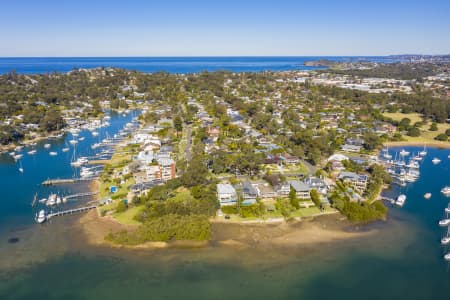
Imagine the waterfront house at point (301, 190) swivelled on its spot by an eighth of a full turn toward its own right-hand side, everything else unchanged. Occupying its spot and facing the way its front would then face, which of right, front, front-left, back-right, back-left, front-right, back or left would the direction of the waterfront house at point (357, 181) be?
back

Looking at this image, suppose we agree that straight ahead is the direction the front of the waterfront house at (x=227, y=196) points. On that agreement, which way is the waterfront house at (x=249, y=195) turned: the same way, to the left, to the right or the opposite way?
the same way

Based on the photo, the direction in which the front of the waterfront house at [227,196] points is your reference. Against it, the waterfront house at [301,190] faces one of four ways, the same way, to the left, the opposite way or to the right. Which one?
the same way

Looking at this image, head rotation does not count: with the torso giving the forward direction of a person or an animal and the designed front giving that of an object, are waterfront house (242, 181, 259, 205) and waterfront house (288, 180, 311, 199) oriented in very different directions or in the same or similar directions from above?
same or similar directions

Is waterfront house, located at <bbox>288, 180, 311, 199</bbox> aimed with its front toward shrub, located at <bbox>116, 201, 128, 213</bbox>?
no

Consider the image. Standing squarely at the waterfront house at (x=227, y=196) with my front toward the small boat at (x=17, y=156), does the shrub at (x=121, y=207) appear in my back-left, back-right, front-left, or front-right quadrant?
front-left

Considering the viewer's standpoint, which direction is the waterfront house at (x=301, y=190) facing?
facing the viewer

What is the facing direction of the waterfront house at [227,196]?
toward the camera

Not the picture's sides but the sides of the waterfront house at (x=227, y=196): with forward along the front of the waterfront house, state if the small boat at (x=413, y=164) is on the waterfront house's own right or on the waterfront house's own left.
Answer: on the waterfront house's own left

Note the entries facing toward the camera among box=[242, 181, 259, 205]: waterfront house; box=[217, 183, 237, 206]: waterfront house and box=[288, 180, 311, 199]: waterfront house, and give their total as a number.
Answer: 3

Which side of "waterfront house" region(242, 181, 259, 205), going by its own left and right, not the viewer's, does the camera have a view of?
front

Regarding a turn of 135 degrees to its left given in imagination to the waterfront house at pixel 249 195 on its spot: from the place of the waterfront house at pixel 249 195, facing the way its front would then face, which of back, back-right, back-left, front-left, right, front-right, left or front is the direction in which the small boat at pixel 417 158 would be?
front

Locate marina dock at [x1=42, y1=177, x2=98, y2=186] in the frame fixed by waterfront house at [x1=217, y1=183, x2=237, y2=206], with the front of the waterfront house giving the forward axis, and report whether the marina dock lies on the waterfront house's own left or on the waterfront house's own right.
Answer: on the waterfront house's own right

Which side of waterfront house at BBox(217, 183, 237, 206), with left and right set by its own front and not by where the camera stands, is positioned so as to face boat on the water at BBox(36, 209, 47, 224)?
right

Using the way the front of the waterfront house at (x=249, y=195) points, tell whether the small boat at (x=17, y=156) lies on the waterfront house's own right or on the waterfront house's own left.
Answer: on the waterfront house's own right

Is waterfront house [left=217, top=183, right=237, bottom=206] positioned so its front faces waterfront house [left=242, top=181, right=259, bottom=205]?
no

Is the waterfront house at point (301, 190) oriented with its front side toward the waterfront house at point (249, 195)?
no
